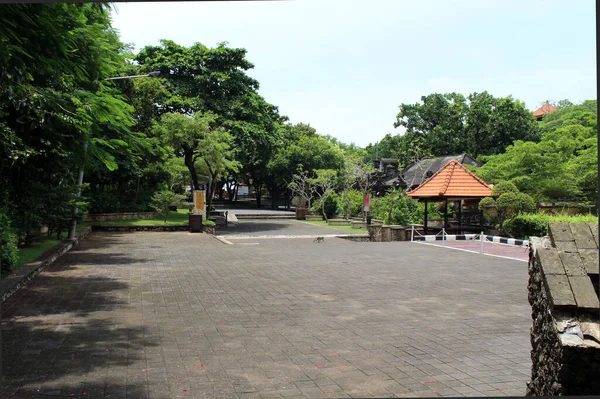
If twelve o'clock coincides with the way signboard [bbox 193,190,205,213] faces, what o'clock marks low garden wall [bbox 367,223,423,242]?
The low garden wall is roughly at 10 o'clock from the signboard.

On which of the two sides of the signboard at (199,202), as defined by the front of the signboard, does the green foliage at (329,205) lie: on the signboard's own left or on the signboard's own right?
on the signboard's own left

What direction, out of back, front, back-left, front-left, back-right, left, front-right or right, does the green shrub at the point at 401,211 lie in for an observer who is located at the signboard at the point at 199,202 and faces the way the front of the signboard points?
left

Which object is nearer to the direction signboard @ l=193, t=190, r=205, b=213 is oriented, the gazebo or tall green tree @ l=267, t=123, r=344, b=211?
the gazebo

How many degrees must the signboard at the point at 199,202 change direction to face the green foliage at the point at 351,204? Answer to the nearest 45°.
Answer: approximately 135° to its left

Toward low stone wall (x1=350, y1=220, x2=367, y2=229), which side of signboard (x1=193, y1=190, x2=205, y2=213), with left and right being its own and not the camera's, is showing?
left

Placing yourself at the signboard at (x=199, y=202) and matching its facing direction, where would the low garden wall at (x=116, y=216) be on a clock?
The low garden wall is roughly at 4 o'clock from the signboard.

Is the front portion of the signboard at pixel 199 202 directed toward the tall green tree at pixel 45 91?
yes

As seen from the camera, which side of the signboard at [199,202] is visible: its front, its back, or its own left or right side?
front

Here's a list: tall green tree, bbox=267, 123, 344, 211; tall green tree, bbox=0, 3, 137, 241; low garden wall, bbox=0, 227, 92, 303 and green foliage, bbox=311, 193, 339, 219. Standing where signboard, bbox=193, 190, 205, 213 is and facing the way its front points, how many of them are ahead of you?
2

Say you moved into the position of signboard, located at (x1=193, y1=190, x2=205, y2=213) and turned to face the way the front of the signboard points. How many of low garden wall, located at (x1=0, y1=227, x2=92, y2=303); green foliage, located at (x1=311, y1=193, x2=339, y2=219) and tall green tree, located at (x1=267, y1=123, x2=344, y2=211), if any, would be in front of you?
1

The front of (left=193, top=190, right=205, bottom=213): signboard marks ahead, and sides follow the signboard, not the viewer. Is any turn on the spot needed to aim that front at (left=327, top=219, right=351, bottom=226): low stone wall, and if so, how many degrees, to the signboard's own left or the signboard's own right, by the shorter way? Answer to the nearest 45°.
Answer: approximately 135° to the signboard's own left

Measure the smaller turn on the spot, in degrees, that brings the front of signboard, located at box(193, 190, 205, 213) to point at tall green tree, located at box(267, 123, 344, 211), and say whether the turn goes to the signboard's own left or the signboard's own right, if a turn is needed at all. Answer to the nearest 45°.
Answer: approximately 135° to the signboard's own left

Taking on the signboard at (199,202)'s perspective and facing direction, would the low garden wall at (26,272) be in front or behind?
in front

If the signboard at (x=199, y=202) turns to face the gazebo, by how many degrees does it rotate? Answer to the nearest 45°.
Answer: approximately 45° to its left

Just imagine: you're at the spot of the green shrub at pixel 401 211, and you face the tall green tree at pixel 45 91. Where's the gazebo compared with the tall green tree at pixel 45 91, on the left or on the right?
left
